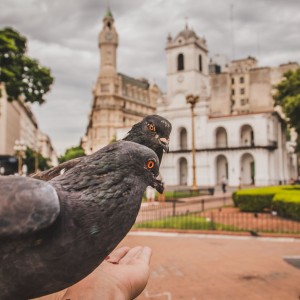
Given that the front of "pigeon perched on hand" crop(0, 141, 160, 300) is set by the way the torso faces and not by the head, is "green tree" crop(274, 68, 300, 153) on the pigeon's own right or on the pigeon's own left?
on the pigeon's own left

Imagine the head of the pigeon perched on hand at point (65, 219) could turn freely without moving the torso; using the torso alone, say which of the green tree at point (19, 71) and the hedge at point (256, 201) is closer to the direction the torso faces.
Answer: the hedge

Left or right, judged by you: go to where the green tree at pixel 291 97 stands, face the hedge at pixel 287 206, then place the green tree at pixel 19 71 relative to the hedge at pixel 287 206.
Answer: right

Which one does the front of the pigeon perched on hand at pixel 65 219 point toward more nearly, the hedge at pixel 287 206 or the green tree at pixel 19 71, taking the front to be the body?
the hedge

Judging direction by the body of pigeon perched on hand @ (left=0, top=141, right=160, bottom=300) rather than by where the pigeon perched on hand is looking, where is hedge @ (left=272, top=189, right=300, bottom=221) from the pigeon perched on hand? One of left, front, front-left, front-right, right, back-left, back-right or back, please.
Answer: front-left

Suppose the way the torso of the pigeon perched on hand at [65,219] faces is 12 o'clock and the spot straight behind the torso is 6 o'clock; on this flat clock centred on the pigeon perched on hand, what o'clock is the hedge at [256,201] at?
The hedge is roughly at 10 o'clock from the pigeon perched on hand.

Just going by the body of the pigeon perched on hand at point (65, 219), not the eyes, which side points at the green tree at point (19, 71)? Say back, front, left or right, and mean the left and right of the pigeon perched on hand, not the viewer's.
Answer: left

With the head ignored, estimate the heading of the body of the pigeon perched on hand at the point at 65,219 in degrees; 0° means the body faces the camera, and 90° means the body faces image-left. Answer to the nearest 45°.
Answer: approximately 270°
